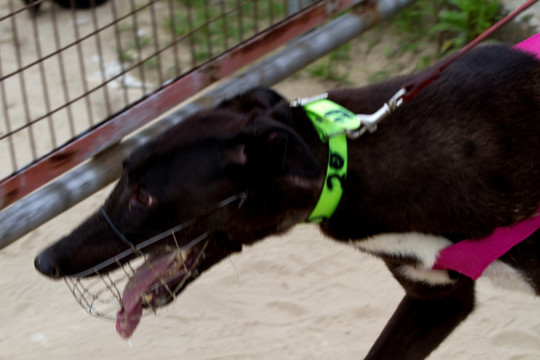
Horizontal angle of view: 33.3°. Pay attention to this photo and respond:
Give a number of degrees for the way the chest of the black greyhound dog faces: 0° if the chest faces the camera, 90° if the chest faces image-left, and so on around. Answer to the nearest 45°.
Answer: approximately 90°
